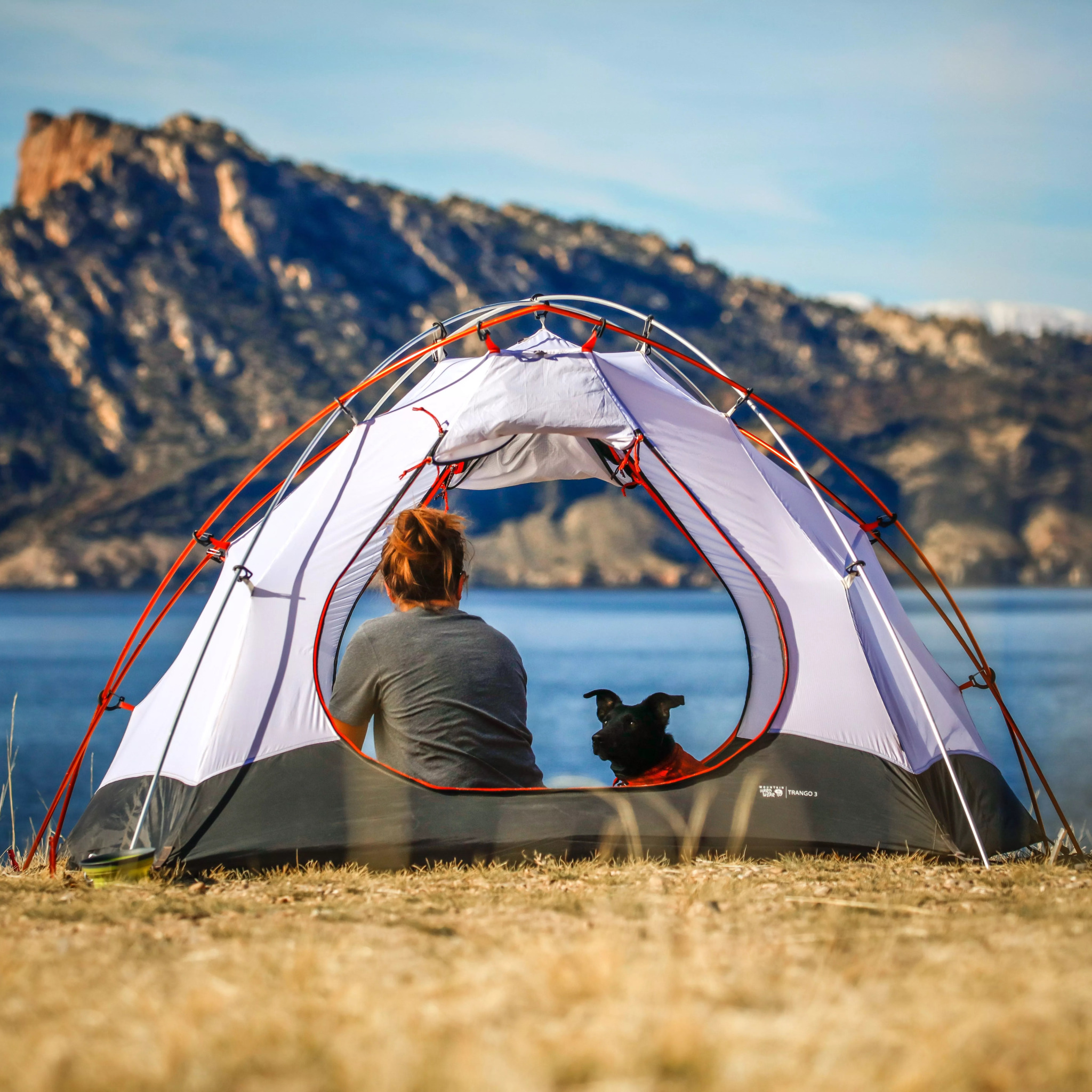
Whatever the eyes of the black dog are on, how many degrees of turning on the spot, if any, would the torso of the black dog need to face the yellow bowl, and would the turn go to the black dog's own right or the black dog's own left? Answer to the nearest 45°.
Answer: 0° — it already faces it

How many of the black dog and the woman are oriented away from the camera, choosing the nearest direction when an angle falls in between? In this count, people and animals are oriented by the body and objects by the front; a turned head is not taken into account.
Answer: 1

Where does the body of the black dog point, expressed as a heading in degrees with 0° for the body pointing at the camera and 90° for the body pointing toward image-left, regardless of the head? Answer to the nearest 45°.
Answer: approximately 45°

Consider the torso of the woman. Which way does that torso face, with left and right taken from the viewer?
facing away from the viewer

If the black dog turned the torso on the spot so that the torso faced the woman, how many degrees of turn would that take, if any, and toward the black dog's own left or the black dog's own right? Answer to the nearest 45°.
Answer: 0° — it already faces them

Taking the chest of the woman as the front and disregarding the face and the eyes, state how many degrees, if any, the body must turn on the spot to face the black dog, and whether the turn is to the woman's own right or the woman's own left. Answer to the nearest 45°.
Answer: approximately 45° to the woman's own right
